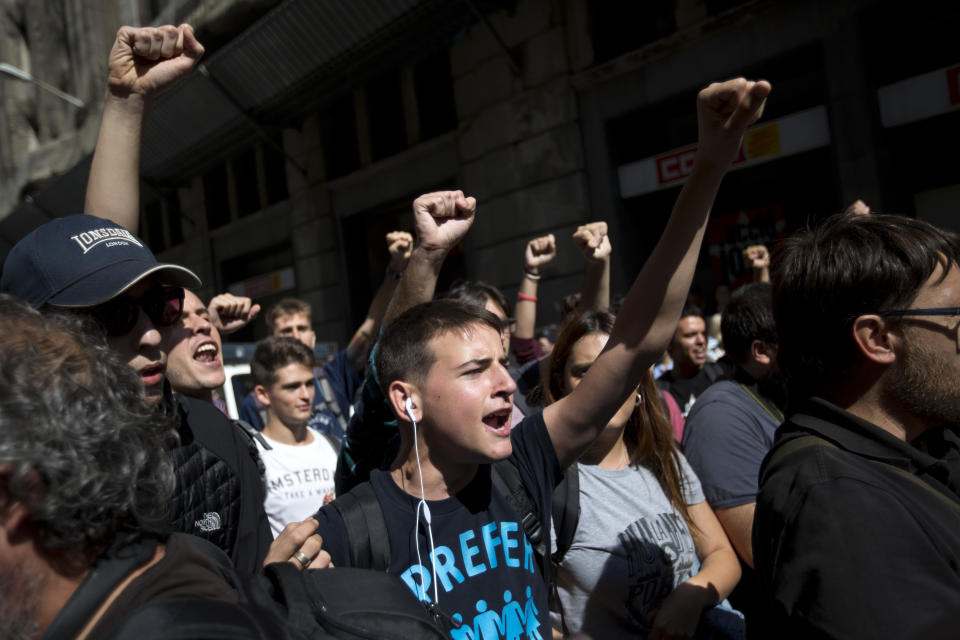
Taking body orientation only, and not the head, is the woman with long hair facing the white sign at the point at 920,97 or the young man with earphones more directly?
the young man with earphones

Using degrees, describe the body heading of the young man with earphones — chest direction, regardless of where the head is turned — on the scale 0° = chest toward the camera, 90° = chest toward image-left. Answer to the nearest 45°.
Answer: approximately 315°

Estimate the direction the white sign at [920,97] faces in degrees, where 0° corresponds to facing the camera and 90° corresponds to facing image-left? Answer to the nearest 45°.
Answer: approximately 45°

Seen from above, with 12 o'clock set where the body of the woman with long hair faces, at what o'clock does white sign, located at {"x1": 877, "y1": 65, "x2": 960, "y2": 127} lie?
The white sign is roughly at 7 o'clock from the woman with long hair.

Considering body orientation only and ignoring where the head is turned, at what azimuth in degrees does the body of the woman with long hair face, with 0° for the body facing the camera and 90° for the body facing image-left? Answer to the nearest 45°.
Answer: approximately 0°

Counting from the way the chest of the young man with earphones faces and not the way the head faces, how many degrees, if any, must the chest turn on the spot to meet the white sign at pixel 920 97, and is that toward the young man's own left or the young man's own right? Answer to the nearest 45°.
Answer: approximately 90° to the young man's own left
